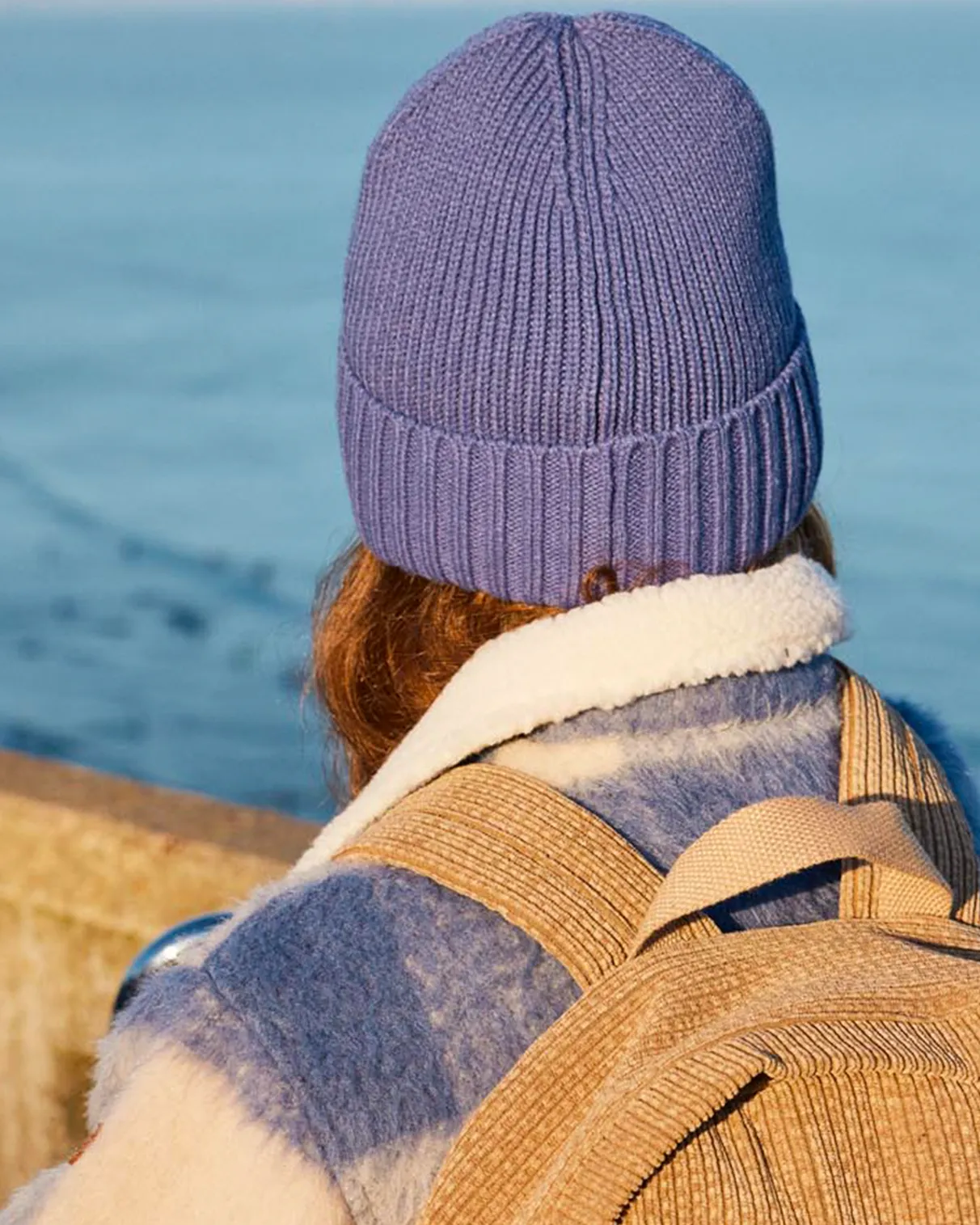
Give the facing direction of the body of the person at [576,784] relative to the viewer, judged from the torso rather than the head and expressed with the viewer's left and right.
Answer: facing away from the viewer and to the left of the viewer
